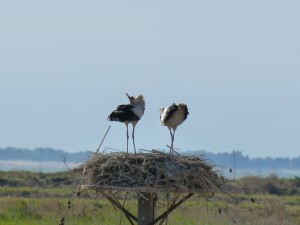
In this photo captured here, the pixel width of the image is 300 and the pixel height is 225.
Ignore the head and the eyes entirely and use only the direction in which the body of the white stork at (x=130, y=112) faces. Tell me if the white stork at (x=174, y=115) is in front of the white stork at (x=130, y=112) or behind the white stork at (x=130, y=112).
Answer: in front

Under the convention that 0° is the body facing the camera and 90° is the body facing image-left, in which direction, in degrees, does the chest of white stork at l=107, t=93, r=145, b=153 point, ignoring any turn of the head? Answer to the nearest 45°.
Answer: approximately 270°
